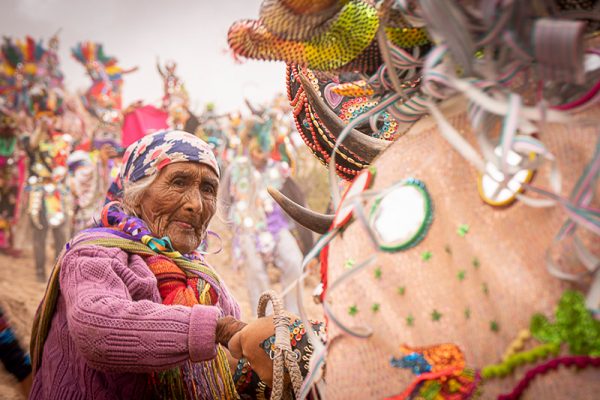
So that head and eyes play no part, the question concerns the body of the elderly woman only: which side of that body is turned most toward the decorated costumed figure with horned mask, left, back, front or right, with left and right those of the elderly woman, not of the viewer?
front

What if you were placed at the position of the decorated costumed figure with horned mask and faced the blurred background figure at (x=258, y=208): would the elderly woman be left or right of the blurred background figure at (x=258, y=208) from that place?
left

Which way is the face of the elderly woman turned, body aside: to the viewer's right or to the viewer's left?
to the viewer's right

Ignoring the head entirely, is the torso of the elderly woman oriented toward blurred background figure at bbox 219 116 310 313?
no

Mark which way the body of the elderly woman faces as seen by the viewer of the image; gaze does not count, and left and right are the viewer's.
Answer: facing the viewer and to the right of the viewer
